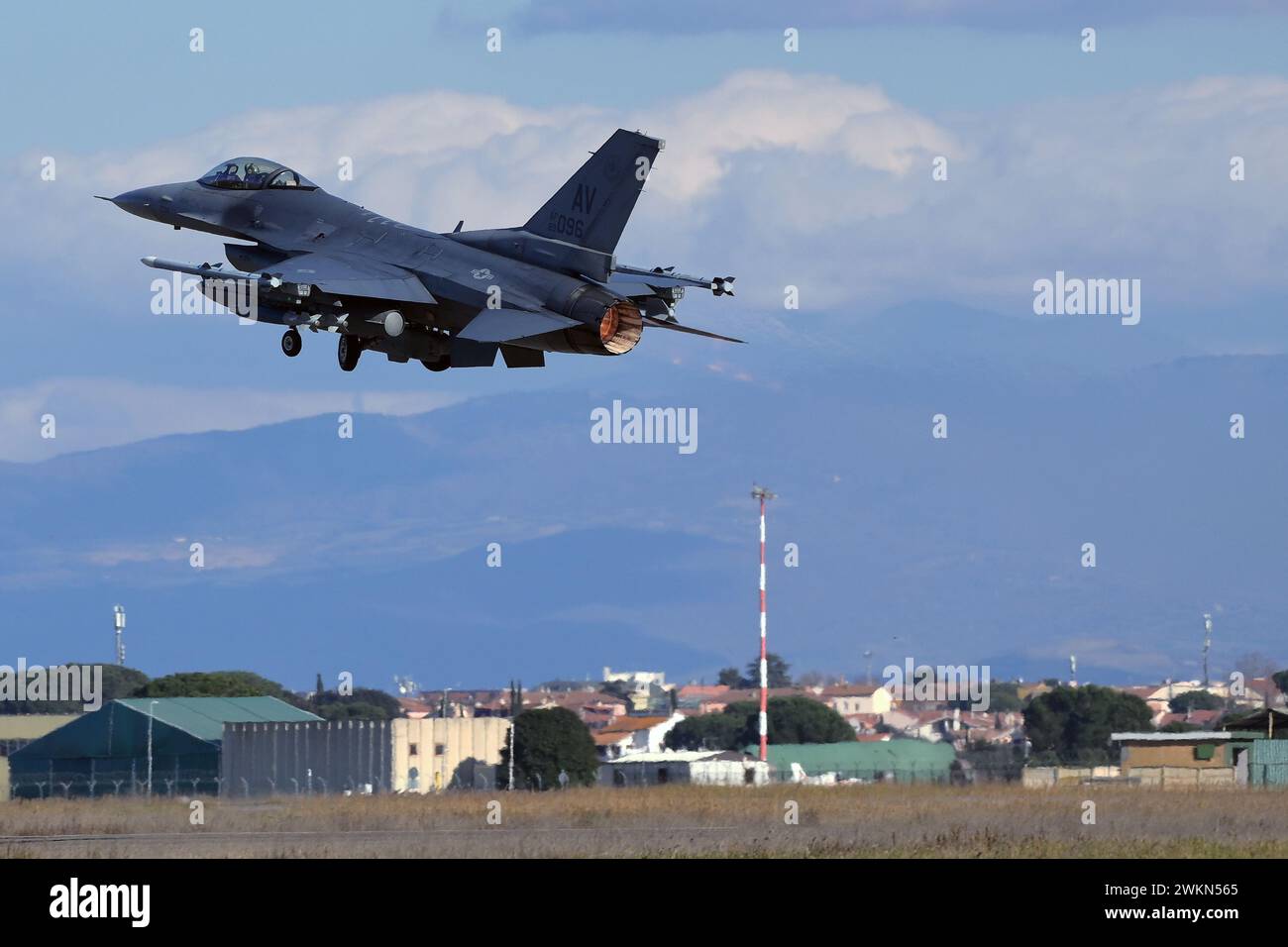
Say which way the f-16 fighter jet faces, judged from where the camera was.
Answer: facing away from the viewer and to the left of the viewer
